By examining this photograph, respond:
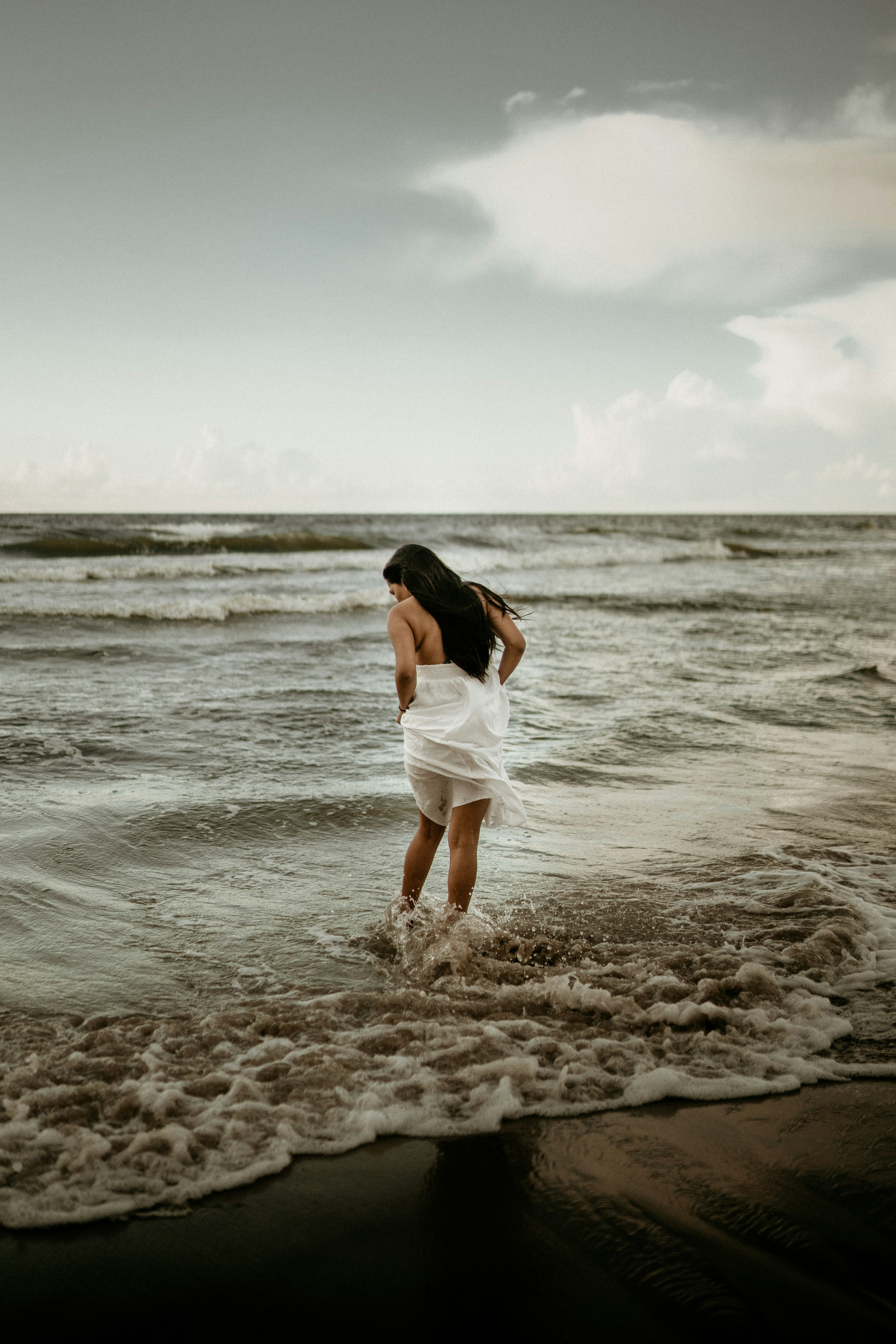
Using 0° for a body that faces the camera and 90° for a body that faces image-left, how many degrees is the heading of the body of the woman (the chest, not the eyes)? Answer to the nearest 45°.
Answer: approximately 180°

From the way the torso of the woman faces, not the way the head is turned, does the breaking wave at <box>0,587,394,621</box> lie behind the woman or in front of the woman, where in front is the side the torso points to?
in front

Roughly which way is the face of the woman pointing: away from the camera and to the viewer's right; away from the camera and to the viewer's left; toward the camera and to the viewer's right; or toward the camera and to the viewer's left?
away from the camera and to the viewer's left

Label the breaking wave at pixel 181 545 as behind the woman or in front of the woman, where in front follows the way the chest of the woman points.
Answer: in front
